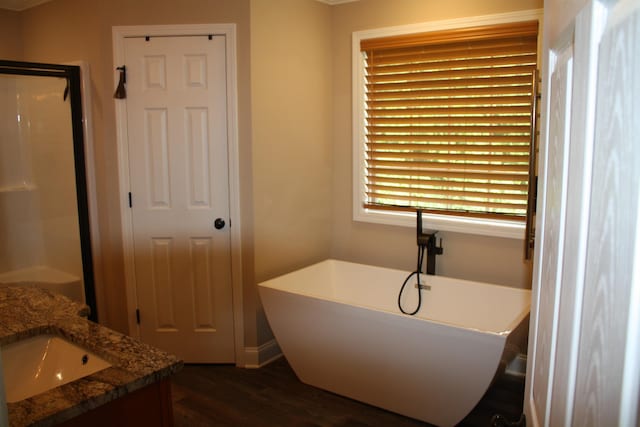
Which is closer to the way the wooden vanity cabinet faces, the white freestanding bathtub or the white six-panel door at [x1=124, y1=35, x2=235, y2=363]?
the white freestanding bathtub

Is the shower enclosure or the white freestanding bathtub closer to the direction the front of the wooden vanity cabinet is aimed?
the white freestanding bathtub

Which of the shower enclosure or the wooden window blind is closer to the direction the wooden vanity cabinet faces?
the wooden window blind

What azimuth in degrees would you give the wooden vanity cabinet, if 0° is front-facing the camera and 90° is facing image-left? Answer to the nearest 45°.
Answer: approximately 315°

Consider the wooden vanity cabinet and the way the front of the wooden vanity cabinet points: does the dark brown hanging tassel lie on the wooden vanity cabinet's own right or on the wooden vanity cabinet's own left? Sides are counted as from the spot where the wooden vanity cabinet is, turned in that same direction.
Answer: on the wooden vanity cabinet's own left

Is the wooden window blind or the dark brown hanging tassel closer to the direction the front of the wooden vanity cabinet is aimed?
the wooden window blind

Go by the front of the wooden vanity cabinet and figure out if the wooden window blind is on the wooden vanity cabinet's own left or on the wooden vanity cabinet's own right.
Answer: on the wooden vanity cabinet's own left

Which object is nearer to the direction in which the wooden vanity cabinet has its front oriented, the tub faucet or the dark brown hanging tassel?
the tub faucet

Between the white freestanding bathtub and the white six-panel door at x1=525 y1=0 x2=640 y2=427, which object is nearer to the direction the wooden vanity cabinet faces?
the white six-panel door

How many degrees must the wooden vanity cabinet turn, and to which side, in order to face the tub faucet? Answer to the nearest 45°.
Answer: approximately 90° to its left

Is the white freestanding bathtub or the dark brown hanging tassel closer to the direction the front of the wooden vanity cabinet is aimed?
the white freestanding bathtub
